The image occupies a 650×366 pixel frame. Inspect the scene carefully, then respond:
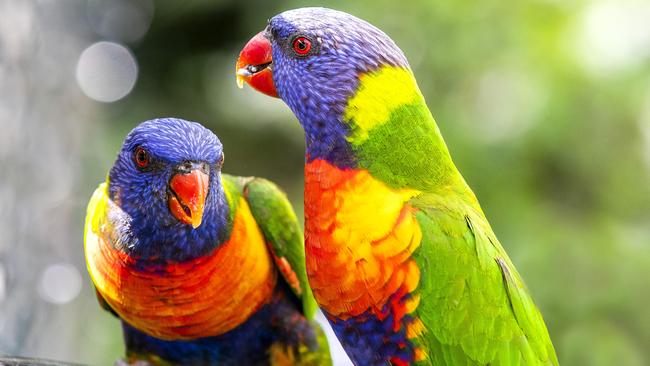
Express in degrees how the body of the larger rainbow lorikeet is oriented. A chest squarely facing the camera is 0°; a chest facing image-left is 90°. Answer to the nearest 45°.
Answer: approximately 90°
